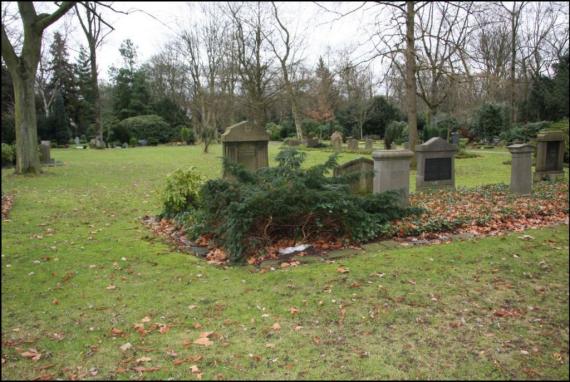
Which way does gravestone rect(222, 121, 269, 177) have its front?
toward the camera

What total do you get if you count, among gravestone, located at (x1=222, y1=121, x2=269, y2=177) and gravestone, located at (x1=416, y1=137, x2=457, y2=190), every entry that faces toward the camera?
2

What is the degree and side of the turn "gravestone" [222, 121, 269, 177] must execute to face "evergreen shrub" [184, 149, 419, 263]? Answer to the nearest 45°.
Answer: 0° — it already faces it

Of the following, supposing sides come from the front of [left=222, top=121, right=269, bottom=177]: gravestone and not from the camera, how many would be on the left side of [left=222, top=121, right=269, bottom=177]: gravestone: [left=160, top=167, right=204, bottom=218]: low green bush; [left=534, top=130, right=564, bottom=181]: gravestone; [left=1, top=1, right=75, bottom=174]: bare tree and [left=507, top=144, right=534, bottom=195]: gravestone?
2

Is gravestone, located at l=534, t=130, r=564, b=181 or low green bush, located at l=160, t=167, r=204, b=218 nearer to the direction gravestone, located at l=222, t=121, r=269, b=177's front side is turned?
the low green bush

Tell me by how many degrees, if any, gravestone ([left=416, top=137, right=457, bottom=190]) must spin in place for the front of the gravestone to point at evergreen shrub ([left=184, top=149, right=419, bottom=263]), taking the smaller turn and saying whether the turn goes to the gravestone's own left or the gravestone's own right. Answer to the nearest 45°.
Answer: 0° — it already faces it

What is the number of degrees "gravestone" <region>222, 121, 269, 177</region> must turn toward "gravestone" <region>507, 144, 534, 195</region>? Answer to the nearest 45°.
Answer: approximately 90° to its left

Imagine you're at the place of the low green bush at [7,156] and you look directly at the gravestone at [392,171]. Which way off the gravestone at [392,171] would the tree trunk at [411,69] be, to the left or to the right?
left

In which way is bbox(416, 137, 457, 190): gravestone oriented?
toward the camera

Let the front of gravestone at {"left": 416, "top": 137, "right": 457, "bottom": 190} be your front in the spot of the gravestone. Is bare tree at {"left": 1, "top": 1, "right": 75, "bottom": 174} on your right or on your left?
on your right

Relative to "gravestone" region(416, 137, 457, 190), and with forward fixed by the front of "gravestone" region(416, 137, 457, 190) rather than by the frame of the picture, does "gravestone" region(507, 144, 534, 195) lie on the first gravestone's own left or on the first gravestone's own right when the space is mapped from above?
on the first gravestone's own left
